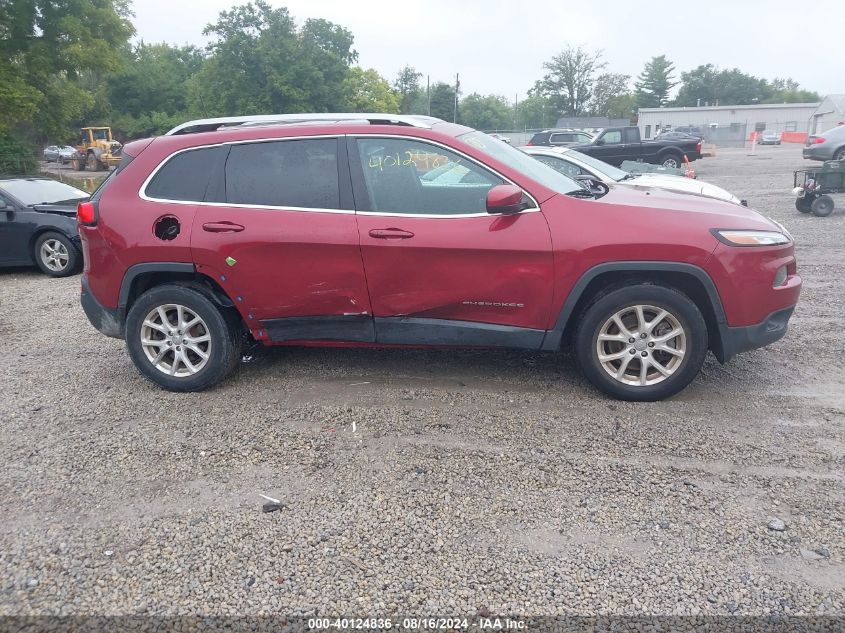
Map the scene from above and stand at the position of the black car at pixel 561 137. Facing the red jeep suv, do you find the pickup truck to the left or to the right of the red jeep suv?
left

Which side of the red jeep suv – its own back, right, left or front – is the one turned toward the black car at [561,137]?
left

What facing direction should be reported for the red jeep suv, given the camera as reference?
facing to the right of the viewer

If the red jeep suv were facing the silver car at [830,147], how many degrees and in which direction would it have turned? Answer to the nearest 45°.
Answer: approximately 45° to its left

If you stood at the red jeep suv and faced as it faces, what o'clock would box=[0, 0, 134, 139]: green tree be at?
The green tree is roughly at 8 o'clock from the red jeep suv.

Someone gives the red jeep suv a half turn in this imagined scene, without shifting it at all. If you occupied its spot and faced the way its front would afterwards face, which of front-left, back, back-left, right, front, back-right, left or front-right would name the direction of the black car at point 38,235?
front-right
